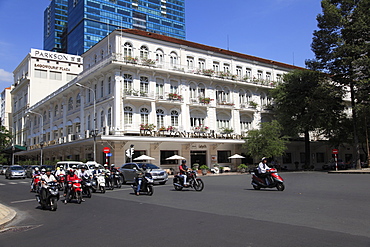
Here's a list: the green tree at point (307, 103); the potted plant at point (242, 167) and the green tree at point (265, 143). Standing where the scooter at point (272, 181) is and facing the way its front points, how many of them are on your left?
3

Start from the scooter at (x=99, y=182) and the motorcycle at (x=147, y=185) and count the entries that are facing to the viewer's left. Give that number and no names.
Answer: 0

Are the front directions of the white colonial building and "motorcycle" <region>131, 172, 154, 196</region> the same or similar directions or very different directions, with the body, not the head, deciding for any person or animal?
same or similar directions

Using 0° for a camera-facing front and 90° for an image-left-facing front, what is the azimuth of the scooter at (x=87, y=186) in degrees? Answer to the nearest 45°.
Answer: approximately 315°

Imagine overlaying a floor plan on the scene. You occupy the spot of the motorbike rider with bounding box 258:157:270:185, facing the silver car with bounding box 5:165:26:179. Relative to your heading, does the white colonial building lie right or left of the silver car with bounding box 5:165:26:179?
right

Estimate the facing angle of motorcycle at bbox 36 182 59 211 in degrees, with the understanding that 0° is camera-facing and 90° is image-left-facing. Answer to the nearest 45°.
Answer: approximately 315°

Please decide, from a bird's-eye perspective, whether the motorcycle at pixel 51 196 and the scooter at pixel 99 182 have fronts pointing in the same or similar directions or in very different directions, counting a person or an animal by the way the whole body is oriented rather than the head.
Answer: same or similar directions

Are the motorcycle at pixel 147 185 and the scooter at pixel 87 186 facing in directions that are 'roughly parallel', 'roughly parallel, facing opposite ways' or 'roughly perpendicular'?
roughly parallel

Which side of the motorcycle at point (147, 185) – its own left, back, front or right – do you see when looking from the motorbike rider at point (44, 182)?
right

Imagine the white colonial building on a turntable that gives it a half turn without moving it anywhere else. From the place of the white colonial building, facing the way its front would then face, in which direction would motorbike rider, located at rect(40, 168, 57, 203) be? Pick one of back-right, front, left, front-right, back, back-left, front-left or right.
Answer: back-left

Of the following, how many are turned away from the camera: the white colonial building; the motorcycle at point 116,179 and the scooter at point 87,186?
0

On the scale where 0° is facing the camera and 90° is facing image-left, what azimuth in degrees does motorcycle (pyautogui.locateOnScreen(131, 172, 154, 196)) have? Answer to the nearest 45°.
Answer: approximately 315°
